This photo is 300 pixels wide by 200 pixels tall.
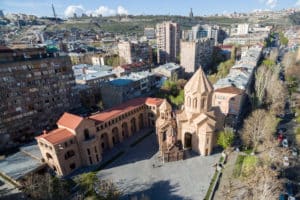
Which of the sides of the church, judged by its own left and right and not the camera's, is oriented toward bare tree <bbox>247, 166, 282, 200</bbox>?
left

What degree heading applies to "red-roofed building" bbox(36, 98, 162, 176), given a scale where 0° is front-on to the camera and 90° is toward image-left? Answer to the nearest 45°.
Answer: approximately 315°

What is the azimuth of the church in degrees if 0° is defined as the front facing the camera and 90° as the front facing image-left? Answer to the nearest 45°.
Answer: approximately 45°

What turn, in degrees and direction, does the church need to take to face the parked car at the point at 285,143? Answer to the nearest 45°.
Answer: approximately 135° to its left

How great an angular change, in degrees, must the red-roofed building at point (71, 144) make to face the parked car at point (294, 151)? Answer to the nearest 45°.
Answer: approximately 45° to its left

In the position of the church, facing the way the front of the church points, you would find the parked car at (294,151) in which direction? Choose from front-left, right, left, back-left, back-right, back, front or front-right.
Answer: back-left

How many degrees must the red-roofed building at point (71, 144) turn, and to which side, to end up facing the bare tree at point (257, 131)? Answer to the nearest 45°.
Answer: approximately 45° to its left

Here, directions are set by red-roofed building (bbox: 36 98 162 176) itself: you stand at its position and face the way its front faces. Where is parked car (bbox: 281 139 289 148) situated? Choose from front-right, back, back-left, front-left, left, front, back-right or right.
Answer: front-left
